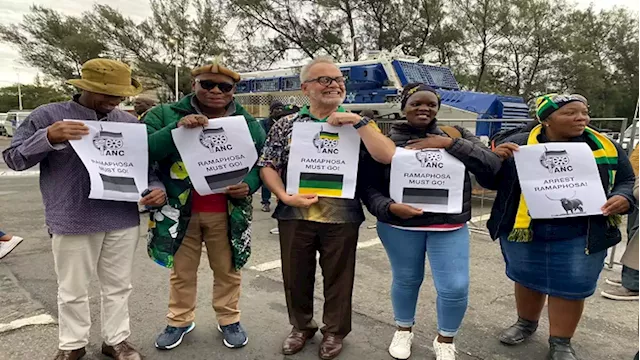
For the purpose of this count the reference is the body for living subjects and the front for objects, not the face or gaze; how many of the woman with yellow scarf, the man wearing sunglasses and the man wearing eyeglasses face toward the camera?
3

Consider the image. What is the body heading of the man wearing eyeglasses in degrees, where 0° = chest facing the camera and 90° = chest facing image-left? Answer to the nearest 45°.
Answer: approximately 0°

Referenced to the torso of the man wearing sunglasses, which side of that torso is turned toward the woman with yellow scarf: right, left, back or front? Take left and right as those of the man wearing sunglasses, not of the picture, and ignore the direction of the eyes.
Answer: left

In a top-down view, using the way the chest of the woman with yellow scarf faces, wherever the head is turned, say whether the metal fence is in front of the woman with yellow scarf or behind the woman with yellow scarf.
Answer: behind

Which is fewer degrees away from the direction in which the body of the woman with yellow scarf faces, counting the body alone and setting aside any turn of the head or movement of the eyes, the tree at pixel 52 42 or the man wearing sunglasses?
the man wearing sunglasses

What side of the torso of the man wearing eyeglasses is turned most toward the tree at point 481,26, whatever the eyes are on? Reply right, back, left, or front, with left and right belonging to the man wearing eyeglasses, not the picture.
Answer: back

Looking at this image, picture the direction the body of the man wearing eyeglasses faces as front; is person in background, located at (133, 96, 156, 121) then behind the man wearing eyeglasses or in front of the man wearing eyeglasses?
behind

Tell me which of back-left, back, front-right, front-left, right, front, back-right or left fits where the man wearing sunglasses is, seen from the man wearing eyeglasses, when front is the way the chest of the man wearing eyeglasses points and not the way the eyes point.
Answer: right

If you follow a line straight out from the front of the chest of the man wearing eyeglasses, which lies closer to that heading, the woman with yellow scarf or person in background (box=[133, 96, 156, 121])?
the woman with yellow scarf

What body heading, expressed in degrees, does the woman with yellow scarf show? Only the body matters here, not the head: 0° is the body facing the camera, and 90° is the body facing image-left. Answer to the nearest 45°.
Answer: approximately 0°

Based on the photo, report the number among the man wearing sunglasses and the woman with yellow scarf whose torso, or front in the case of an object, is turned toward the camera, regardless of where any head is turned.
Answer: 2

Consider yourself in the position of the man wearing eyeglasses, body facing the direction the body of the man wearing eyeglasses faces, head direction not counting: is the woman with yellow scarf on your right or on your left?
on your left
